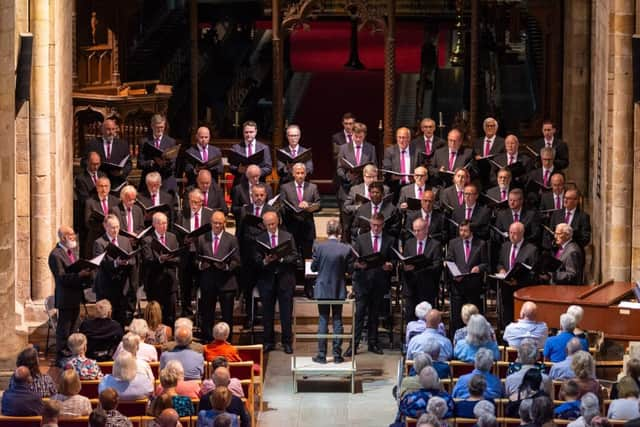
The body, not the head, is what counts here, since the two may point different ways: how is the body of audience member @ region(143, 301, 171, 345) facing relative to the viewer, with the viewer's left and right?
facing away from the viewer

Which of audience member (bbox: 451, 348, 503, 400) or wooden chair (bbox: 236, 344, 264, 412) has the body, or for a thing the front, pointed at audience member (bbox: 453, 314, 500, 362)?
audience member (bbox: 451, 348, 503, 400)

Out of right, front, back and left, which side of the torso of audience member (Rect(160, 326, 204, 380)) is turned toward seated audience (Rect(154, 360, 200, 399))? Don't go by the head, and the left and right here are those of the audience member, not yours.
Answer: back

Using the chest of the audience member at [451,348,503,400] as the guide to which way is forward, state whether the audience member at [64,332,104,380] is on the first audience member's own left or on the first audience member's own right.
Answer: on the first audience member's own left

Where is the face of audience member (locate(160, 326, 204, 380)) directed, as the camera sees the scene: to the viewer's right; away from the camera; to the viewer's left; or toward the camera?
away from the camera

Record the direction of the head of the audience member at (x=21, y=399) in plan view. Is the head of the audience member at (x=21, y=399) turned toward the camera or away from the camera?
away from the camera

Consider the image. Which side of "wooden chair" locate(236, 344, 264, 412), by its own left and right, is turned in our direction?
back

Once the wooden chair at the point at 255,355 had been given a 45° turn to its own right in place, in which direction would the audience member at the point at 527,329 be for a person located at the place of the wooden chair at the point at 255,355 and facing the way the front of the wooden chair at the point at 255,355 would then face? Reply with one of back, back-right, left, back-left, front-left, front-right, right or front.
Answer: front-right

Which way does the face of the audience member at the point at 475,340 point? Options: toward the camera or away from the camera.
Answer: away from the camera

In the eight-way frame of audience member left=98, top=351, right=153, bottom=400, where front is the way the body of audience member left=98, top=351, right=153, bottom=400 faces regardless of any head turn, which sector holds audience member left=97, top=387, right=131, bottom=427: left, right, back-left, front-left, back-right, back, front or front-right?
back

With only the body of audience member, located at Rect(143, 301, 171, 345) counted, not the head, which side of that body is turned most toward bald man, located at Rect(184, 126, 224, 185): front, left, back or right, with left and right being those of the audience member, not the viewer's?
front

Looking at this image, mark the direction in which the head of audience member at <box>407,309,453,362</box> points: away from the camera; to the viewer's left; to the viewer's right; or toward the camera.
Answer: away from the camera

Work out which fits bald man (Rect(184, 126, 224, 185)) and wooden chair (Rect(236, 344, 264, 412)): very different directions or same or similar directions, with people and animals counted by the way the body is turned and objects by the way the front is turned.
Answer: very different directions

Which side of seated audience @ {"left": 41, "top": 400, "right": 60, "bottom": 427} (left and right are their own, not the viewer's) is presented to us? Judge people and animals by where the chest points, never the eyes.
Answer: back

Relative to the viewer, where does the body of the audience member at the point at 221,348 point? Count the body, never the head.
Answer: away from the camera

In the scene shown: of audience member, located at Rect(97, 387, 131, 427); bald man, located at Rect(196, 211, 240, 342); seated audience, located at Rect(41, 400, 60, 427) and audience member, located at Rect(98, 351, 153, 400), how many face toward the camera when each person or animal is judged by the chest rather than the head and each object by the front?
1

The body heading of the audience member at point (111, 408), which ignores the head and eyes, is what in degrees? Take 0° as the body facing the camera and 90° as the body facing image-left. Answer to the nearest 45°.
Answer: approximately 180°

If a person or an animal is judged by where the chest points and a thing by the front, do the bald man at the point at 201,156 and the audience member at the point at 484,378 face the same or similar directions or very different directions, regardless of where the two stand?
very different directions

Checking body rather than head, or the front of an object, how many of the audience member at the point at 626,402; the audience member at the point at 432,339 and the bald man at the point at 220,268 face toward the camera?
1
